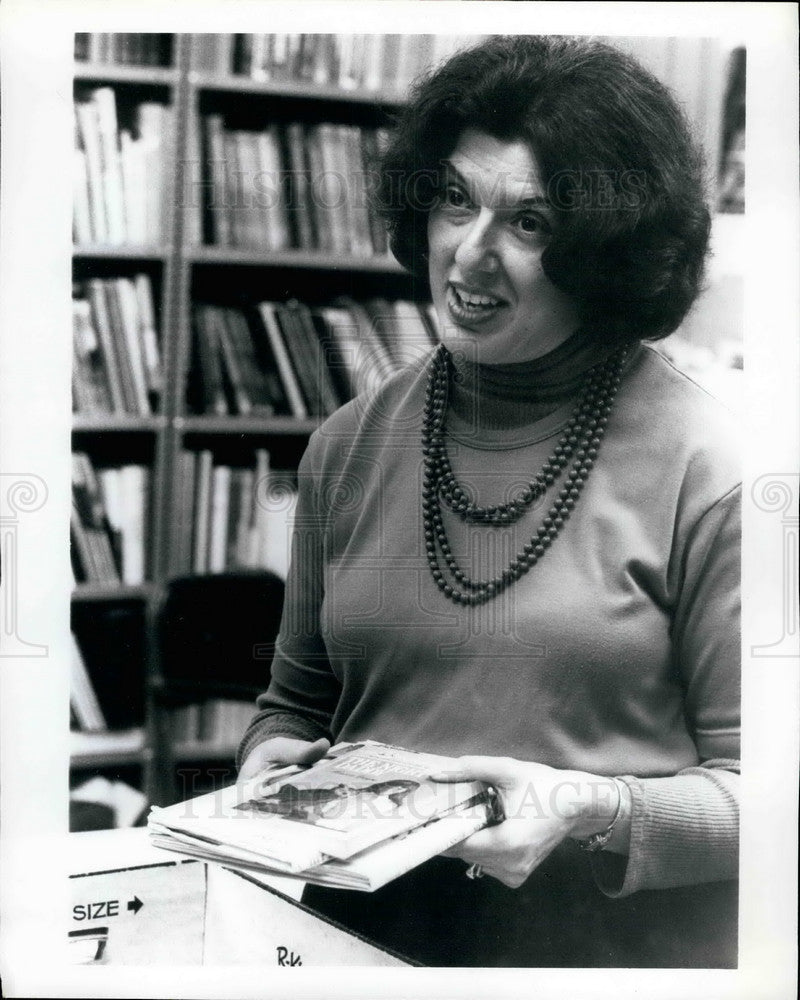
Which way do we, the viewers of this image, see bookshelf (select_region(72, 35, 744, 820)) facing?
facing the viewer

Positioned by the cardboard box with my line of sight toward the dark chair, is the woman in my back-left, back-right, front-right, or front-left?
front-right

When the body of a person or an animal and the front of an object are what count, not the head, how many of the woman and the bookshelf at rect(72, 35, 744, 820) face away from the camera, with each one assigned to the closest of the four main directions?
0

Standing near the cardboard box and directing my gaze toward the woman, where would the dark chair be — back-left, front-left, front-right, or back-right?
front-left

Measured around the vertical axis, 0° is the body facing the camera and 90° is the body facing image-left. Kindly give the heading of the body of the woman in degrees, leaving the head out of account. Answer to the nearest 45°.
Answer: approximately 45°

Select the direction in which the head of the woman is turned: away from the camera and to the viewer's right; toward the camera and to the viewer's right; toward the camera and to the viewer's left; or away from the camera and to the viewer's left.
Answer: toward the camera and to the viewer's left
